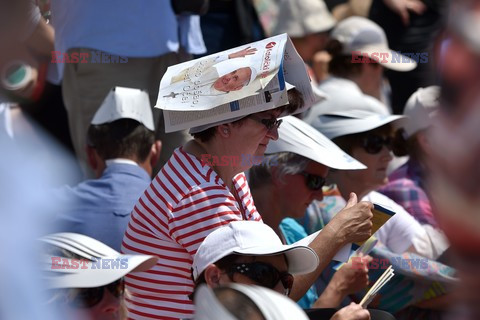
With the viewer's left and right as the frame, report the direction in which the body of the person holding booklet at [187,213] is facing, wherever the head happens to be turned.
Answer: facing to the right of the viewer
